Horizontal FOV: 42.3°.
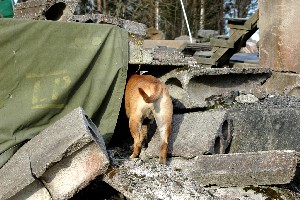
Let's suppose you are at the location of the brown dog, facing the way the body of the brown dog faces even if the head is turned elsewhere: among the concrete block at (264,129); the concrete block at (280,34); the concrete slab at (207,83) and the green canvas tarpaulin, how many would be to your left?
1

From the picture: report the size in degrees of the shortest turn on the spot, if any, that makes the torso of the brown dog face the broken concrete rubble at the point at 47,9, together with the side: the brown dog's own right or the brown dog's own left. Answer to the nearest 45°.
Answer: approximately 45° to the brown dog's own left

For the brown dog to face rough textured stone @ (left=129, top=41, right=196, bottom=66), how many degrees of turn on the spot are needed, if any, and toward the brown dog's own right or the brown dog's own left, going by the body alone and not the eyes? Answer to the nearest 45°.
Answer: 0° — it already faces it

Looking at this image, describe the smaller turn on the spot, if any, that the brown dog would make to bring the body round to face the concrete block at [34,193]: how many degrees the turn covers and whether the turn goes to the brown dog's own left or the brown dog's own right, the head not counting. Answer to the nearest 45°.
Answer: approximately 135° to the brown dog's own left

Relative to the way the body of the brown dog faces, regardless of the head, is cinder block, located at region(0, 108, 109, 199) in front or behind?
behind

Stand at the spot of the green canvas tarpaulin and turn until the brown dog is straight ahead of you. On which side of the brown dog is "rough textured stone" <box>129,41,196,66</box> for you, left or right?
left

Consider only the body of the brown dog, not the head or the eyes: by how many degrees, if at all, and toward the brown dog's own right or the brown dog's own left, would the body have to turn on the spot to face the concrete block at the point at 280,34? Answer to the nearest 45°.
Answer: approximately 45° to the brown dog's own right

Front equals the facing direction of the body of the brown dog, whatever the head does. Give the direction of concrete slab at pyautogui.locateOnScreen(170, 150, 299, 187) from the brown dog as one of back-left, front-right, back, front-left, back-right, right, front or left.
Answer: back-right

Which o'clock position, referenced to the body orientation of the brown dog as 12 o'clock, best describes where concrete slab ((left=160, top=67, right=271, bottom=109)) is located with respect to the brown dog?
The concrete slab is roughly at 1 o'clock from the brown dog.

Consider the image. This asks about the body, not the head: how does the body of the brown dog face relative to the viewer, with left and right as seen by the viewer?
facing away from the viewer
